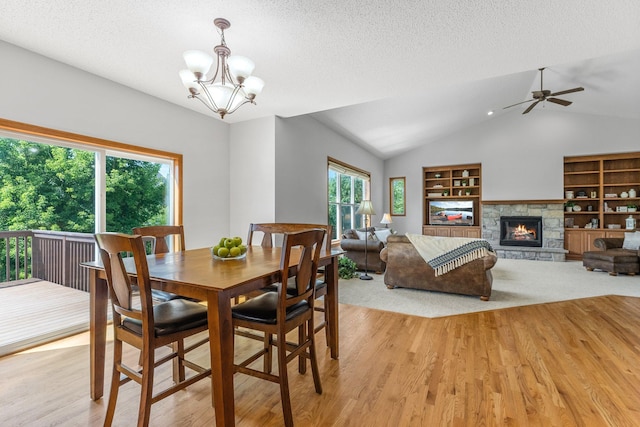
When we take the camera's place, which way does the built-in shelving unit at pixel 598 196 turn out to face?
facing the viewer

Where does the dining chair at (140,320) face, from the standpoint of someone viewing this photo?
facing away from the viewer and to the right of the viewer

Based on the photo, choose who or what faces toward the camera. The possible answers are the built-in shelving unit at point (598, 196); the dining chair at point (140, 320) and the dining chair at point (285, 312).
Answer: the built-in shelving unit

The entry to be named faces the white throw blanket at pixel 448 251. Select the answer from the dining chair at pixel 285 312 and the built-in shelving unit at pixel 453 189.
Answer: the built-in shelving unit

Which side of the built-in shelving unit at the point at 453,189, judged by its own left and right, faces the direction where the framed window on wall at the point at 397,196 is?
right

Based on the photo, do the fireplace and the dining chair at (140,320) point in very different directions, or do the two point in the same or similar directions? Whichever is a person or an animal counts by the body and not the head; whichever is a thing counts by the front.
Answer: very different directions

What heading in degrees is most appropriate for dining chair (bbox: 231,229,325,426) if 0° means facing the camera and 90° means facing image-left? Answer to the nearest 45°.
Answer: approximately 135°

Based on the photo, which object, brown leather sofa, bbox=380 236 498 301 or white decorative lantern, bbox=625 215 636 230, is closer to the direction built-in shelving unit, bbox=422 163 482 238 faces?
the brown leather sofa

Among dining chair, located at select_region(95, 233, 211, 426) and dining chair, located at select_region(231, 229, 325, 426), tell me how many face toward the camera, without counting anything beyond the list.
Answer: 0

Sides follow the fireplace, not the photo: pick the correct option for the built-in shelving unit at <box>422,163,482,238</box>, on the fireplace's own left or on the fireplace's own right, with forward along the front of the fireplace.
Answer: on the fireplace's own right

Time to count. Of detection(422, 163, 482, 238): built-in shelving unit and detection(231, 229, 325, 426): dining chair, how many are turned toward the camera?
1

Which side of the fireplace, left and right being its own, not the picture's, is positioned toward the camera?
front

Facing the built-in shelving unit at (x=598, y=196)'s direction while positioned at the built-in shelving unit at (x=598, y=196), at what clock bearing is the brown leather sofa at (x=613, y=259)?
The brown leather sofa is roughly at 12 o'clock from the built-in shelving unit.

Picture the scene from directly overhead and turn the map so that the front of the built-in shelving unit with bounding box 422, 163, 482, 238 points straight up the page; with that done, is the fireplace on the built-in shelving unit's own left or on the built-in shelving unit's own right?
on the built-in shelving unit's own left

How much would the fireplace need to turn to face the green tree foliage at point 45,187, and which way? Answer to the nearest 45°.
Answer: approximately 45° to its right

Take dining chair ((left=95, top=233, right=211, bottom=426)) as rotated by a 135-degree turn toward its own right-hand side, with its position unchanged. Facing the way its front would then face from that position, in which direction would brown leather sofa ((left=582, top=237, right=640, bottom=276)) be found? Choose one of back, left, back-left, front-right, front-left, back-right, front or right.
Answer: left
